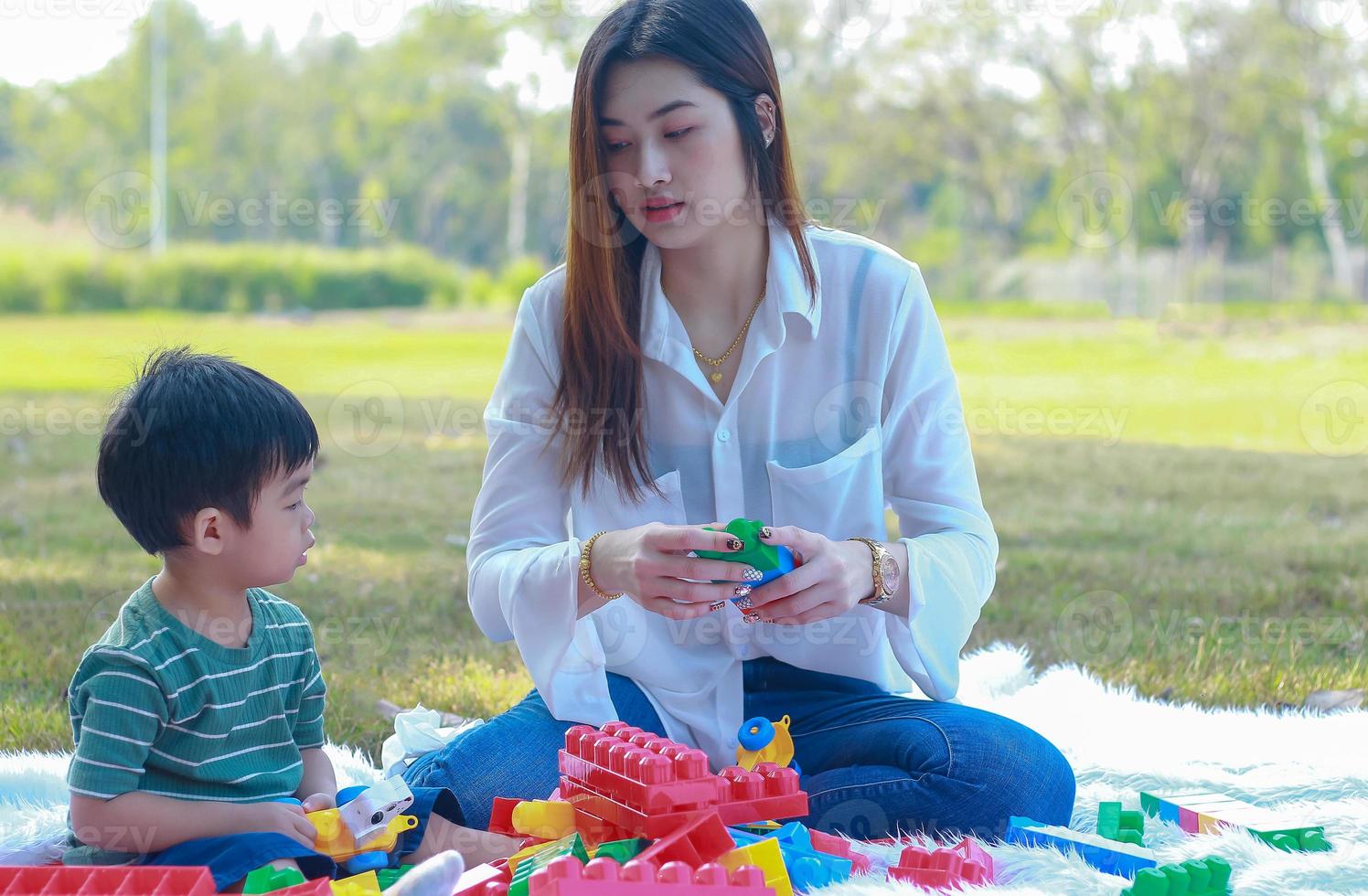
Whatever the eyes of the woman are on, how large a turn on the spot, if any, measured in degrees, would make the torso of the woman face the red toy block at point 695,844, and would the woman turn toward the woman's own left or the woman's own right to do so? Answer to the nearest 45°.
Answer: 0° — they already face it

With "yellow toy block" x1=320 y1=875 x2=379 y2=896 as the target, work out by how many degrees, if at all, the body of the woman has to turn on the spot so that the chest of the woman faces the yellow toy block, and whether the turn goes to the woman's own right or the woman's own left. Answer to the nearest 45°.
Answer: approximately 45° to the woman's own right

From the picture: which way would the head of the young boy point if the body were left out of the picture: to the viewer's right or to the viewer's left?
to the viewer's right

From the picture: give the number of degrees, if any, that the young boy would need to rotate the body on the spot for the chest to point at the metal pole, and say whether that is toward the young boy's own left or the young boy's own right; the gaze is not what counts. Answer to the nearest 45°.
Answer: approximately 135° to the young boy's own left

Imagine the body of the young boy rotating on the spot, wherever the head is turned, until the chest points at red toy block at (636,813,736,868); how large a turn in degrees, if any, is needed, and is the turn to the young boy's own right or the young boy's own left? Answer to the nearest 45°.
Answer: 0° — they already face it
